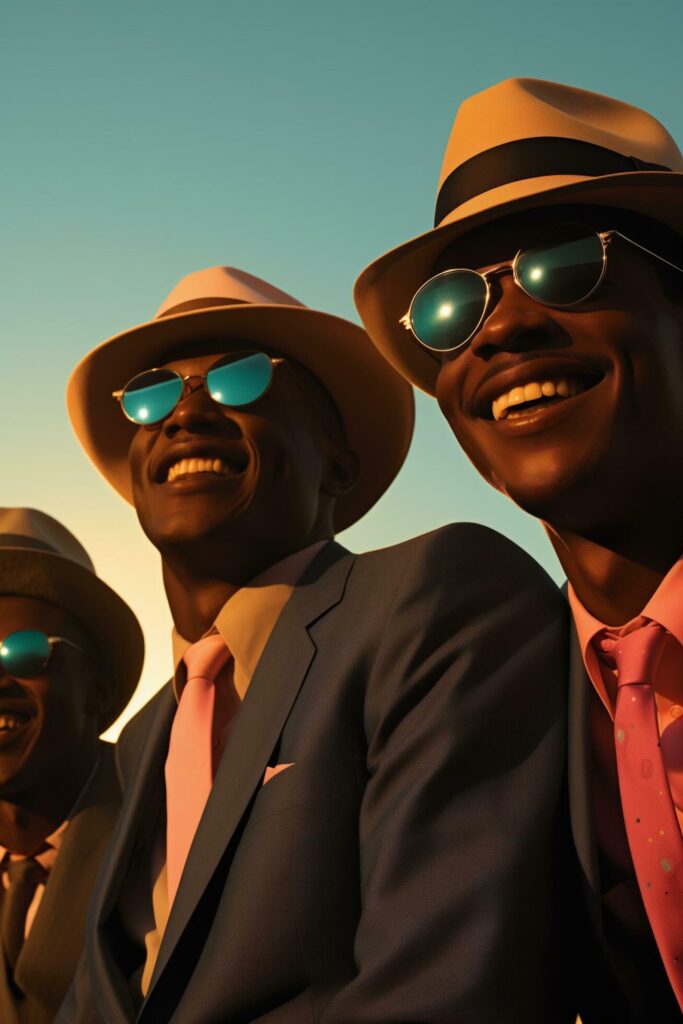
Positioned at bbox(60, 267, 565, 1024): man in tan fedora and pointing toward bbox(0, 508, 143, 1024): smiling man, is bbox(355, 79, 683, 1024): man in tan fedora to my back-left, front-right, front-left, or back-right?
back-right

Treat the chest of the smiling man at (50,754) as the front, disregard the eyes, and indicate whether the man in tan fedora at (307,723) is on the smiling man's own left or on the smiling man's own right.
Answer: on the smiling man's own left

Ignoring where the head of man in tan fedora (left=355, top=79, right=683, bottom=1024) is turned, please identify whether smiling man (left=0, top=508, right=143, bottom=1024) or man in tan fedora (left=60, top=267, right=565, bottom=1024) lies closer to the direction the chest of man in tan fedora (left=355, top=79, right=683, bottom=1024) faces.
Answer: the man in tan fedora

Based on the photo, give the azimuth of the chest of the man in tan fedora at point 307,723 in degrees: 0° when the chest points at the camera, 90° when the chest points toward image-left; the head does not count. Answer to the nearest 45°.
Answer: approximately 45°

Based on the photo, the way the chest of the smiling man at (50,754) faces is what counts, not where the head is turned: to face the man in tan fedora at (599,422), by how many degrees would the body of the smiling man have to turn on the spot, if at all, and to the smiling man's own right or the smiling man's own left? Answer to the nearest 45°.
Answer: approximately 90° to the smiling man's own left

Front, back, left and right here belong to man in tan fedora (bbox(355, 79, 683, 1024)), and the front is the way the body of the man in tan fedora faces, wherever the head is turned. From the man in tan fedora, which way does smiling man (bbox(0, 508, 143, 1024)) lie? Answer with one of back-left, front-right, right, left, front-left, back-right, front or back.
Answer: right

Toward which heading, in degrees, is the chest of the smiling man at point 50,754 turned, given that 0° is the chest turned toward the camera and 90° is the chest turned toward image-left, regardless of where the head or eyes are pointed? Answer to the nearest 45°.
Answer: approximately 45°

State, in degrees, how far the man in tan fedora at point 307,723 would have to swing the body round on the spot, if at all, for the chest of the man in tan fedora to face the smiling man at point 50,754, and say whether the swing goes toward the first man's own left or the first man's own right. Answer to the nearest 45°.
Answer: approximately 90° to the first man's own right

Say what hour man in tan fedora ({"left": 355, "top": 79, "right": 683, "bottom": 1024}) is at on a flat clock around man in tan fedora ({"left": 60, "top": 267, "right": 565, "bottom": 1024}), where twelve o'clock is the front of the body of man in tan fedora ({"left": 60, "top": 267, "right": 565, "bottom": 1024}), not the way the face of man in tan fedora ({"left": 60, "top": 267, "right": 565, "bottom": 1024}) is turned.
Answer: man in tan fedora ({"left": 355, "top": 79, "right": 683, "bottom": 1024}) is roughly at 8 o'clock from man in tan fedora ({"left": 60, "top": 267, "right": 565, "bottom": 1024}).

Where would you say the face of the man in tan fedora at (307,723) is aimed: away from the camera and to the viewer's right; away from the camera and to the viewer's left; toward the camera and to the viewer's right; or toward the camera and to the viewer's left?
toward the camera and to the viewer's left
